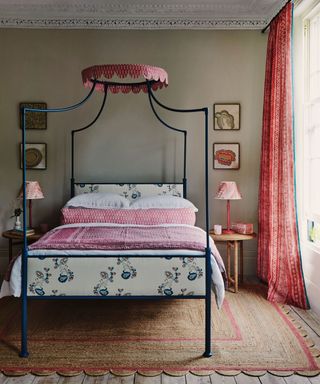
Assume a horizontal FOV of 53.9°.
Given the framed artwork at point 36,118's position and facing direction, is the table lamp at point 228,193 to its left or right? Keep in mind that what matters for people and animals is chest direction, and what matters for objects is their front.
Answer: on its left

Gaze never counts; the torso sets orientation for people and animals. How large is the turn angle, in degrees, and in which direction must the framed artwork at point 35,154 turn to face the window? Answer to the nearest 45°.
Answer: approximately 45° to its left

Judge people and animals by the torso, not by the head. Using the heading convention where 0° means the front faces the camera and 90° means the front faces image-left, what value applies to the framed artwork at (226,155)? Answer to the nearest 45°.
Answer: approximately 0°

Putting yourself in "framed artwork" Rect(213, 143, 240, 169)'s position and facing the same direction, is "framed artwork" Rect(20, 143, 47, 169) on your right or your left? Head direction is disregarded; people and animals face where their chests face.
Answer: on your right

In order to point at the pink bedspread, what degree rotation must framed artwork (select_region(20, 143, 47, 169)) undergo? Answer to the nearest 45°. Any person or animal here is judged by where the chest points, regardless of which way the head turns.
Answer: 0° — it already faces it

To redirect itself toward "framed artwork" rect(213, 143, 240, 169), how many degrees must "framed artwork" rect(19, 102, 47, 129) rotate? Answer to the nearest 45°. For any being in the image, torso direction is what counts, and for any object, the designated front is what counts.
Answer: approximately 90° to its left
